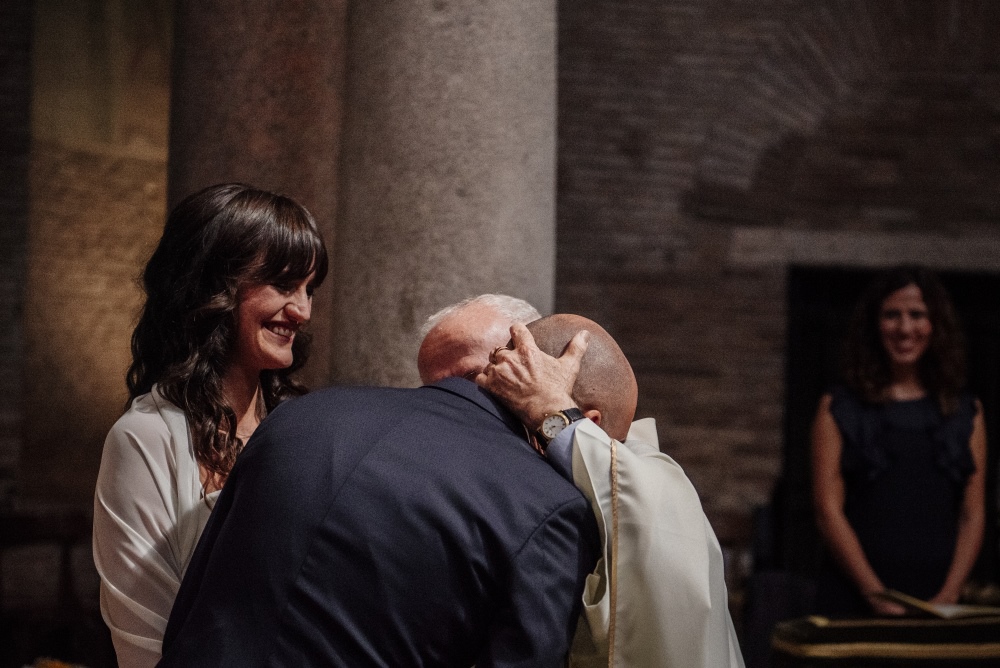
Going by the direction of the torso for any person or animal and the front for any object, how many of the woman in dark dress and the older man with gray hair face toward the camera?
1

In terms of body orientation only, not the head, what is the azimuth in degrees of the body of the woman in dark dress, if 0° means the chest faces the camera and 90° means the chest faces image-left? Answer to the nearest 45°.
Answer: approximately 0°

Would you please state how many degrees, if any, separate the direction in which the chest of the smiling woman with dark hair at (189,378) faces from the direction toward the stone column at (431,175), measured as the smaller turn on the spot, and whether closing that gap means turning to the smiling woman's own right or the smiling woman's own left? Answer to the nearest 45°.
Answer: approximately 90° to the smiling woman's own left

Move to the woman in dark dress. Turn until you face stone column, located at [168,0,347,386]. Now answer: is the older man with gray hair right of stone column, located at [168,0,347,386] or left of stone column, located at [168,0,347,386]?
left

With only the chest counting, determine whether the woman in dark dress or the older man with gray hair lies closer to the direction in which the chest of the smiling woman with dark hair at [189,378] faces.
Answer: the older man with gray hair

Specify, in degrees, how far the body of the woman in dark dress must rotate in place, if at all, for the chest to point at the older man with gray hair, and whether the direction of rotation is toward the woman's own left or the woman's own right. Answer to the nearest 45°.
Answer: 0° — they already face them
